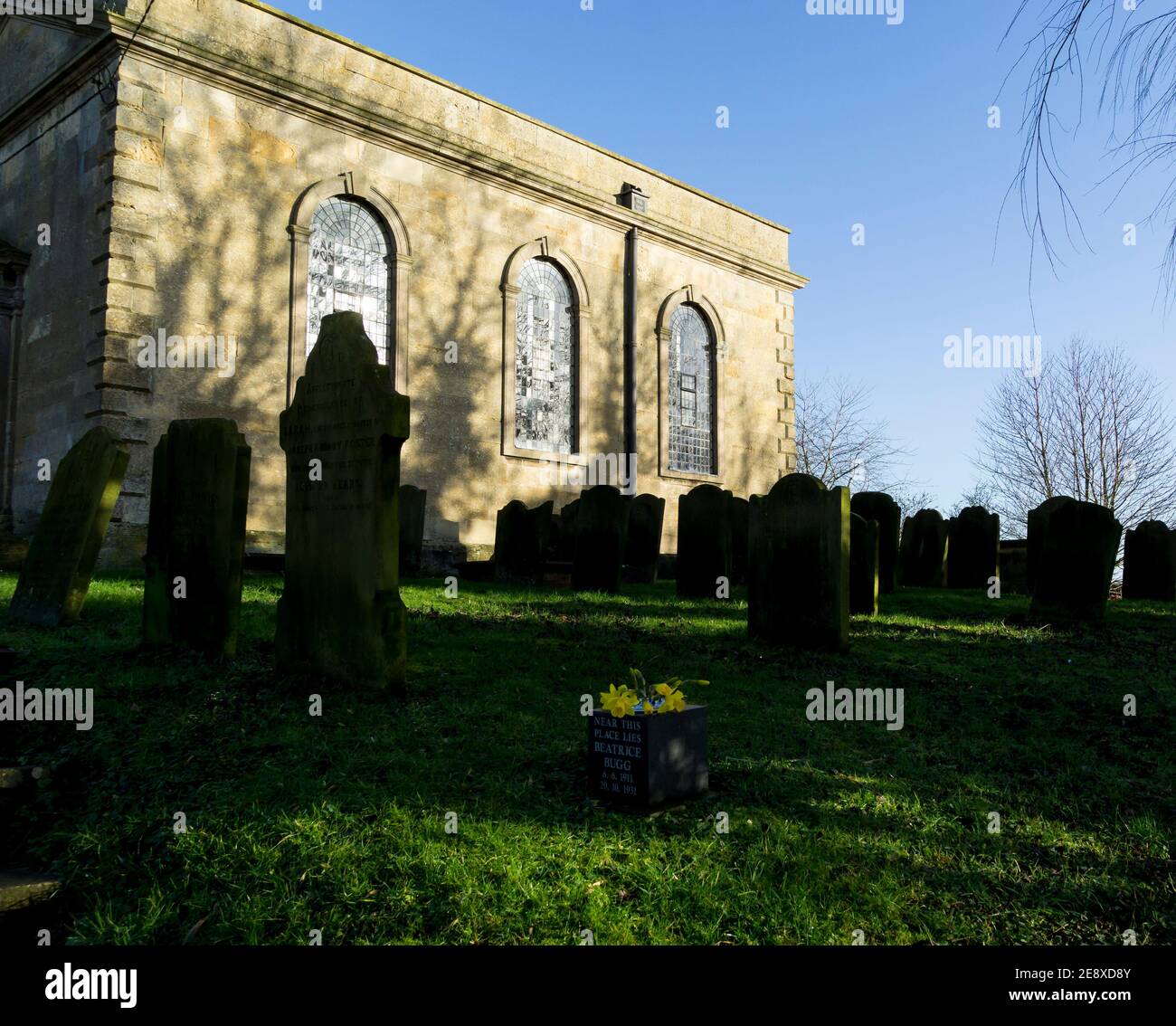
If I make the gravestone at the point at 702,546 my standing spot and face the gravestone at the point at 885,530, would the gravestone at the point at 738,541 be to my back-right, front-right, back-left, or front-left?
front-left

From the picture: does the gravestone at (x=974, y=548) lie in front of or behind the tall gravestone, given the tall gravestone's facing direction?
behind

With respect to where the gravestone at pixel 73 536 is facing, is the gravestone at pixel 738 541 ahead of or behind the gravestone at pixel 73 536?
behind

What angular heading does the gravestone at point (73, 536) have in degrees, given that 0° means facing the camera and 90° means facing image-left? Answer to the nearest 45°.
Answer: approximately 45°

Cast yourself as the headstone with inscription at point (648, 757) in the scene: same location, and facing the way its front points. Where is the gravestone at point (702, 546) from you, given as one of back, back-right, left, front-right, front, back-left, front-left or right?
back-right

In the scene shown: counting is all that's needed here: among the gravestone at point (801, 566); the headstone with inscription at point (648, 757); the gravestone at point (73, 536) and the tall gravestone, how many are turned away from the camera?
0

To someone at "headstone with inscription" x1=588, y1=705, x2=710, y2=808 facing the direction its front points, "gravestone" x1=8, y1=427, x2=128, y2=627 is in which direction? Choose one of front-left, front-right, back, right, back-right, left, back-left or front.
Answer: right

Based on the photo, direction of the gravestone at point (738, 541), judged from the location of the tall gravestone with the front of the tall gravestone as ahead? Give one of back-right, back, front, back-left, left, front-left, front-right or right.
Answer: back

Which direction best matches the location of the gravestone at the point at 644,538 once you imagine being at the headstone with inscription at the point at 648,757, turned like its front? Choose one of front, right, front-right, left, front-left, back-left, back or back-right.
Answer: back-right
